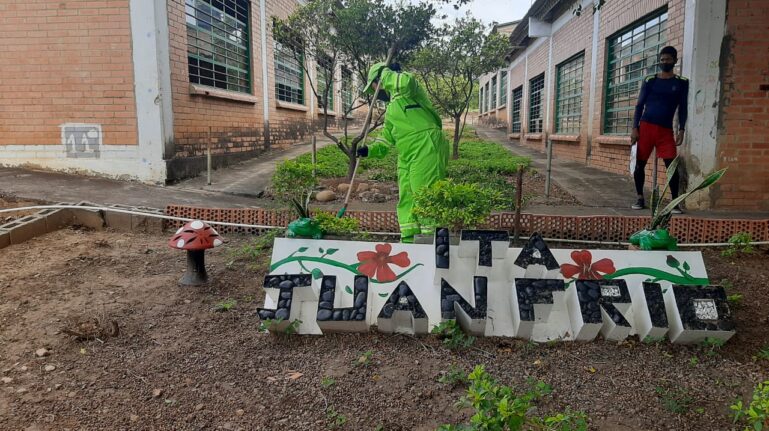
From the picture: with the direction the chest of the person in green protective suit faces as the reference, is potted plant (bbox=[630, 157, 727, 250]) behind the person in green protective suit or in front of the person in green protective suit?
behind

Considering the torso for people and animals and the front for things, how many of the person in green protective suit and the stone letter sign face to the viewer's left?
1

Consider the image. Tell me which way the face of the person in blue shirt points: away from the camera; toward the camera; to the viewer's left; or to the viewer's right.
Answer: toward the camera

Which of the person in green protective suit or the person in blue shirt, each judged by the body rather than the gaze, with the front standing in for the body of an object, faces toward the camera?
the person in blue shirt

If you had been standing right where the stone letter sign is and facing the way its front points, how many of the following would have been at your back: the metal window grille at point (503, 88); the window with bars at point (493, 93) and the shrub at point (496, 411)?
2

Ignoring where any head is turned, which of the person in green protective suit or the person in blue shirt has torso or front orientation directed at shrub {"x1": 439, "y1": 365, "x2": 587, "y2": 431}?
the person in blue shirt

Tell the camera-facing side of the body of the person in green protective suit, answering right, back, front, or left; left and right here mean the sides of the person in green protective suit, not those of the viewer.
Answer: left

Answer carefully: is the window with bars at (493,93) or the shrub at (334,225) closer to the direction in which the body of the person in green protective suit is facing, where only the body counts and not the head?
the shrub

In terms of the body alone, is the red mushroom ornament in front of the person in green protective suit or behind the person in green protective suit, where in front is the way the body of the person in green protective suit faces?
in front

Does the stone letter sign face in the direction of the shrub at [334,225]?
no

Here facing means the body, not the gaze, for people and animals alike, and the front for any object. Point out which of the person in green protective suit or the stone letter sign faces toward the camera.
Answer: the stone letter sign

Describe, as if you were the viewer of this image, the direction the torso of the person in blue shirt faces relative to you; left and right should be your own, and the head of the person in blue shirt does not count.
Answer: facing the viewer

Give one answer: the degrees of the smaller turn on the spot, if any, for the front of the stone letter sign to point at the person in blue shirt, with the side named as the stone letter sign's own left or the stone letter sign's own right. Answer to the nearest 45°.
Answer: approximately 135° to the stone letter sign's own left

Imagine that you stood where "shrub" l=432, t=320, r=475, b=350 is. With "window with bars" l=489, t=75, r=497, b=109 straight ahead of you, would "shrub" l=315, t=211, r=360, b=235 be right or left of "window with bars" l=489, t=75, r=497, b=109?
left

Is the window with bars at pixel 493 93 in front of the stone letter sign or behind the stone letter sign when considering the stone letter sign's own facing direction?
behind

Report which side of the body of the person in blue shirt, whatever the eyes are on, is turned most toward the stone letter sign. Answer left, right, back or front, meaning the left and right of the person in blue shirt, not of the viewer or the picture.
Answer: front

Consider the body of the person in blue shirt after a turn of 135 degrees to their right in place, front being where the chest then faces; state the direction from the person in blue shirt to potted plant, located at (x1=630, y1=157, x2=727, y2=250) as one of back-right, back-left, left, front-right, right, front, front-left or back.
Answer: back-left

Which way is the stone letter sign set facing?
toward the camera

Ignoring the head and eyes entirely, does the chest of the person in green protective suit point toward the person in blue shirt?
no
